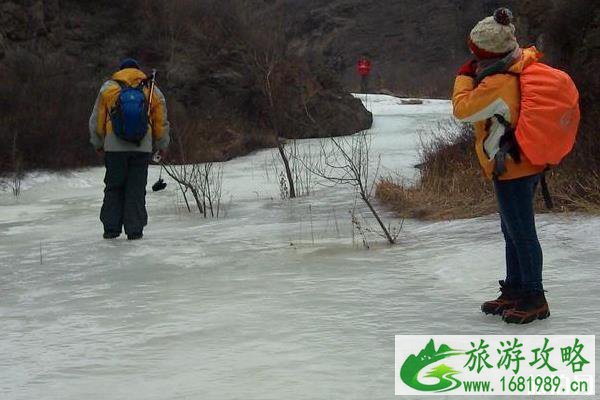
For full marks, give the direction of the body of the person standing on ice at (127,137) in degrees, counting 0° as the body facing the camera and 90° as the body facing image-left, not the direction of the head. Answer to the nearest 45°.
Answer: approximately 180°

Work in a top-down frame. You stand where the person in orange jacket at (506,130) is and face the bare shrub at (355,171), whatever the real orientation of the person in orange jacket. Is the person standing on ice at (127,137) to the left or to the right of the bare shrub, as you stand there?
left

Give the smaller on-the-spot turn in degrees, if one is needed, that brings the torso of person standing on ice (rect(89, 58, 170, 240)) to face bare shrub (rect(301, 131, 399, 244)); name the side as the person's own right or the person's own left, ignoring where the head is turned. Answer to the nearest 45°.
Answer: approximately 45° to the person's own right

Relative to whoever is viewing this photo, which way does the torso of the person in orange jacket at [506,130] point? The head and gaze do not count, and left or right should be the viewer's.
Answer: facing to the left of the viewer

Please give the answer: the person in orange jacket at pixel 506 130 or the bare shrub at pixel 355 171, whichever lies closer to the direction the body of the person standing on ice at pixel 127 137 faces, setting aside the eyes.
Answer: the bare shrub
